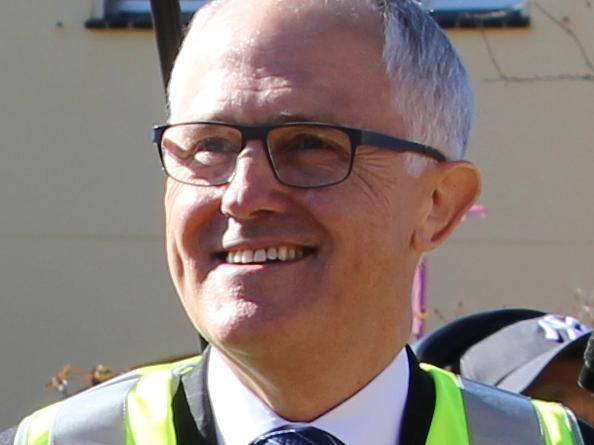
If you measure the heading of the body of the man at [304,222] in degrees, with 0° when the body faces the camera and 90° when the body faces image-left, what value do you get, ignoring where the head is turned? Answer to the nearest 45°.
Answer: approximately 0°

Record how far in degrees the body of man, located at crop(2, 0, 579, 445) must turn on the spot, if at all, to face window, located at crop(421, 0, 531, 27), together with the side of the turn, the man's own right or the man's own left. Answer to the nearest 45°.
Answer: approximately 180°

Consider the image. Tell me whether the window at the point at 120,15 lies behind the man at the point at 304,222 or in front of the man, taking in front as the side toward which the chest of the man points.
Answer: behind

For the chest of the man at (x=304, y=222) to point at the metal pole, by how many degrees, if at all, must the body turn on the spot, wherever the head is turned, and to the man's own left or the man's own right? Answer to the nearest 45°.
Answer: approximately 135° to the man's own right
